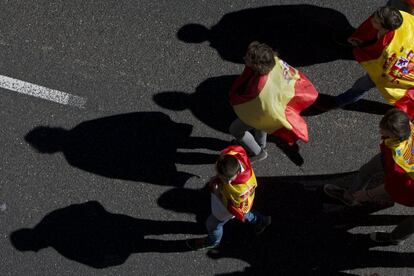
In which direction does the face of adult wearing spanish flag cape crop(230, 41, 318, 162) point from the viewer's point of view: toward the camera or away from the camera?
away from the camera

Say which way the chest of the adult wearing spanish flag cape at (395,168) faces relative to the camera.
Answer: to the viewer's left

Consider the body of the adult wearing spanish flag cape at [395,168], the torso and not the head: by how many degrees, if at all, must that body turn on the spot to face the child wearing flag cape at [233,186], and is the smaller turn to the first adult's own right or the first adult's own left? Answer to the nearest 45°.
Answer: approximately 45° to the first adult's own left

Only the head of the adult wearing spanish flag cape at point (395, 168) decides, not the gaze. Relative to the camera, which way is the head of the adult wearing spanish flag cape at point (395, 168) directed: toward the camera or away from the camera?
away from the camera

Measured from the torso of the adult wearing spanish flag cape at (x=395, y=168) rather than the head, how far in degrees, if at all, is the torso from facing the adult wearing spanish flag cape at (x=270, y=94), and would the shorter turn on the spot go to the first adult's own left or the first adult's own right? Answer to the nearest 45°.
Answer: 0° — they already face them

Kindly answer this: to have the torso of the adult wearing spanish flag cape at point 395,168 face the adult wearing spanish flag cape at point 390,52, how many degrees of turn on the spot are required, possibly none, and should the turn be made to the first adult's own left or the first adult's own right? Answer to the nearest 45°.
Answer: approximately 45° to the first adult's own right

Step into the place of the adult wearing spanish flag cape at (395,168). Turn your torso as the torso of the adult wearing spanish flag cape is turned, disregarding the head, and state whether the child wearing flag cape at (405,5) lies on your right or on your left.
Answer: on your right
